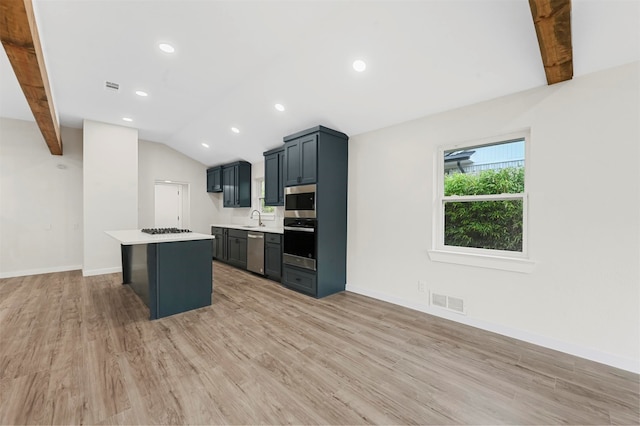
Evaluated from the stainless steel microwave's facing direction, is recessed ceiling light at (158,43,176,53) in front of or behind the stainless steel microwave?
in front

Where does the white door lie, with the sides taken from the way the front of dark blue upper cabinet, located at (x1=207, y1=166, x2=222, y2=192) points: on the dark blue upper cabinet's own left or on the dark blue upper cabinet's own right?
on the dark blue upper cabinet's own right

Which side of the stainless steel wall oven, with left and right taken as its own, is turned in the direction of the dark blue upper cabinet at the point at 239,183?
right

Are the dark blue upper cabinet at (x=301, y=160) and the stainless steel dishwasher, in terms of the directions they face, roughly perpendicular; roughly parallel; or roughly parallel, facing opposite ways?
roughly parallel

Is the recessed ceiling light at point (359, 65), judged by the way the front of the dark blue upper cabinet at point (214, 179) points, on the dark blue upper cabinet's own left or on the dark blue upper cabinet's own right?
on the dark blue upper cabinet's own left

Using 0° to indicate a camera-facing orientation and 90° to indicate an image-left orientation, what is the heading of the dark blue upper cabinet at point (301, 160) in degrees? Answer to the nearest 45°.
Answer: approximately 45°

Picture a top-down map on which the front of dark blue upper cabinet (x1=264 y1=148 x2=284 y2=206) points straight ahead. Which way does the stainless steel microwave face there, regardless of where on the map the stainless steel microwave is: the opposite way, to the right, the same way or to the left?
the same way

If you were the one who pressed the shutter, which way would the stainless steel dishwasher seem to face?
facing the viewer and to the left of the viewer

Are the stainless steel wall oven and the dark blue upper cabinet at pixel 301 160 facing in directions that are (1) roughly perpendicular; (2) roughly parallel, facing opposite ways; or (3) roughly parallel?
roughly parallel

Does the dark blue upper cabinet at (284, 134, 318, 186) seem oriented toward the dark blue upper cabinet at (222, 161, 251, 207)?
no

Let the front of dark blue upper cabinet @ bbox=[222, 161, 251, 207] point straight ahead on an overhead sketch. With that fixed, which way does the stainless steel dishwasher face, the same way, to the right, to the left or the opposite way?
the same way

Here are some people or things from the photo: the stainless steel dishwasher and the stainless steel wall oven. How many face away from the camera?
0

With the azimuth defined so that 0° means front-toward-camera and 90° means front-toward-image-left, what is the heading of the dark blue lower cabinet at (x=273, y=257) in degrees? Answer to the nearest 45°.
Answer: approximately 45°

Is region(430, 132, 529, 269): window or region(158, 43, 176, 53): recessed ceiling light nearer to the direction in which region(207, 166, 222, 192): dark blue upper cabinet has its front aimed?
the recessed ceiling light

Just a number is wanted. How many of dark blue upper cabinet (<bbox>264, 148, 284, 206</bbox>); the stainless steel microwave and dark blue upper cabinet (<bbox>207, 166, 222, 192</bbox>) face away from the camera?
0

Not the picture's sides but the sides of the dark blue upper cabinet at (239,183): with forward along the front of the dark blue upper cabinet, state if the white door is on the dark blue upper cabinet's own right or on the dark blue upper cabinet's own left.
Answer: on the dark blue upper cabinet's own right

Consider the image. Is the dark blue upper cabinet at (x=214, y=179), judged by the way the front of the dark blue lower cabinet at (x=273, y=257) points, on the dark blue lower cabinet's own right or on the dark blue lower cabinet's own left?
on the dark blue lower cabinet's own right

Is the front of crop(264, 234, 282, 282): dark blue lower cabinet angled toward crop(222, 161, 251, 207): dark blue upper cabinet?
no

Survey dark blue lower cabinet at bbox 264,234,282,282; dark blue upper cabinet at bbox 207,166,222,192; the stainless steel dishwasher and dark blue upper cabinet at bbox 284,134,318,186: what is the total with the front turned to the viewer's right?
0

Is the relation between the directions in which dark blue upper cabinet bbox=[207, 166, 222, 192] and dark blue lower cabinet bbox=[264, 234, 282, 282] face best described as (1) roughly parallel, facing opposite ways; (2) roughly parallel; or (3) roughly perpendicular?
roughly parallel

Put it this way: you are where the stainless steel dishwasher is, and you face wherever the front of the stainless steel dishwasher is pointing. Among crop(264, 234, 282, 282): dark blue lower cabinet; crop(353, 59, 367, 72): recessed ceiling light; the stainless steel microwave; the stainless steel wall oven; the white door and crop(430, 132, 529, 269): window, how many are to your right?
1

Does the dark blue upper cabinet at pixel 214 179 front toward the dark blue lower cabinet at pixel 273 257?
no

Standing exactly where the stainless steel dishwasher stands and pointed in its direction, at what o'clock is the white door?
The white door is roughly at 3 o'clock from the stainless steel dishwasher.
